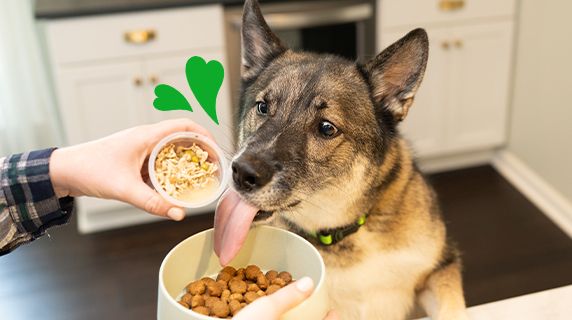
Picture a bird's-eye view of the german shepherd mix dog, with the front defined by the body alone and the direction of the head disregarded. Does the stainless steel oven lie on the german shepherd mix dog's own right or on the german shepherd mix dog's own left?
on the german shepherd mix dog's own right

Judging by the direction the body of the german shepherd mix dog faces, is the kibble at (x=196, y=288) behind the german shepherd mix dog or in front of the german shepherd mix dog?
in front

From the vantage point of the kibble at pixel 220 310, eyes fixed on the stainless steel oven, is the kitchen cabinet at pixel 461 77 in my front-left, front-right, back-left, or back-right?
front-right

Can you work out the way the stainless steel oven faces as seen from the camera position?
facing the viewer

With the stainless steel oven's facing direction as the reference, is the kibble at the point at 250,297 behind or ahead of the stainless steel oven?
ahead

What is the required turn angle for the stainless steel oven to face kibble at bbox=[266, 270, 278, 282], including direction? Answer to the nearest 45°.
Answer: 0° — it already faces it

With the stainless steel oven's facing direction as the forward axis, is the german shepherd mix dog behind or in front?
in front

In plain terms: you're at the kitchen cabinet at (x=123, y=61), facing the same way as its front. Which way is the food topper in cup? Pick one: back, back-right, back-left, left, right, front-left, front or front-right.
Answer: front

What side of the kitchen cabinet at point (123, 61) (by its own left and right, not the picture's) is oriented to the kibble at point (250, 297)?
front

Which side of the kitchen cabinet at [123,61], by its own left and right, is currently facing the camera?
front

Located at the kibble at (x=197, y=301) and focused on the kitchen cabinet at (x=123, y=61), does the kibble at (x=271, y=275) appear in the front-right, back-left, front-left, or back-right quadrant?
front-right

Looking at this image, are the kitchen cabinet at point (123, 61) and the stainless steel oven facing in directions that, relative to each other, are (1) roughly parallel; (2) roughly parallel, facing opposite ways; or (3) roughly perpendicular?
roughly parallel

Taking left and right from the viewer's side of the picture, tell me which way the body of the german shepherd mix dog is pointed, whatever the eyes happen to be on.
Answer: facing the viewer and to the left of the viewer

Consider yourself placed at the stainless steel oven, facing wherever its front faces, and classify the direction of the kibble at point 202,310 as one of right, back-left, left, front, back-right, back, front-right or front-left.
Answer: front
